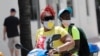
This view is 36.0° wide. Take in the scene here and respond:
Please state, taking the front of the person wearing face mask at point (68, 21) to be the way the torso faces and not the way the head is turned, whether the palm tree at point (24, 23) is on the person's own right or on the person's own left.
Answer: on the person's own right

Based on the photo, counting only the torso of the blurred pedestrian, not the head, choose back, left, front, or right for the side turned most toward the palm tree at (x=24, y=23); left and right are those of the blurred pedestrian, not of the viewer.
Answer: back

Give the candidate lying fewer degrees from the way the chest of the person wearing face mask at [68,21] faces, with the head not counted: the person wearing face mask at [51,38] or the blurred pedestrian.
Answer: the person wearing face mask

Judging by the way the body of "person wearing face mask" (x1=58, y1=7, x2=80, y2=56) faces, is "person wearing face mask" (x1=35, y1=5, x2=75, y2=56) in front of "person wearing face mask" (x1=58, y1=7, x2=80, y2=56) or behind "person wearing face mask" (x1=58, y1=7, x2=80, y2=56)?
in front

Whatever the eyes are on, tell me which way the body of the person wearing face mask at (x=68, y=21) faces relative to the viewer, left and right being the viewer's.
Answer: facing the viewer and to the left of the viewer

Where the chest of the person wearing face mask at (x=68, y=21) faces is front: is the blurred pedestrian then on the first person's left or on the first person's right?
on the first person's right
